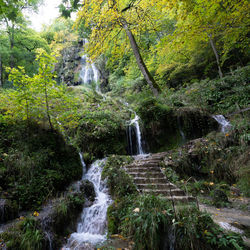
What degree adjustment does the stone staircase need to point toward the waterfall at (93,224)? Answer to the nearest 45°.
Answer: approximately 45° to its right

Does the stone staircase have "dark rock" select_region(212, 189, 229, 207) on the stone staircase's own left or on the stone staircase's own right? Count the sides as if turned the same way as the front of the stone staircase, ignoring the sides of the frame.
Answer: on the stone staircase's own left

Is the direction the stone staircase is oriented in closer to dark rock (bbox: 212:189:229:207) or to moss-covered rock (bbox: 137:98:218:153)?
the dark rock

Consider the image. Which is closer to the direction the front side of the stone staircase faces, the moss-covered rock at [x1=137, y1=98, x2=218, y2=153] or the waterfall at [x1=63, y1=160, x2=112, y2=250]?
the waterfall

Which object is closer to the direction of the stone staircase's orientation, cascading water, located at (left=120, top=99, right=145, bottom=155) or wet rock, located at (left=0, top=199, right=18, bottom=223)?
the wet rock

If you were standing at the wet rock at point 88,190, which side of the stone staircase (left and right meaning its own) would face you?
right

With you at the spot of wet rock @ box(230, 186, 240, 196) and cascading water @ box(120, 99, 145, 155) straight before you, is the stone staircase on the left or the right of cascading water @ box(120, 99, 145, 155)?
left

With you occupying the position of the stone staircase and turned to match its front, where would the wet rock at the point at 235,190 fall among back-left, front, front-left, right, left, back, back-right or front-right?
left

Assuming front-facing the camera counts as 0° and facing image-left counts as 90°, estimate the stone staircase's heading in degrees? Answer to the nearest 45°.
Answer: approximately 0°

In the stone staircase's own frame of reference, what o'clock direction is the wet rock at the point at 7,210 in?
The wet rock is roughly at 2 o'clock from the stone staircase.

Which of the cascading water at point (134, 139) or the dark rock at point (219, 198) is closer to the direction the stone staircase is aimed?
the dark rock

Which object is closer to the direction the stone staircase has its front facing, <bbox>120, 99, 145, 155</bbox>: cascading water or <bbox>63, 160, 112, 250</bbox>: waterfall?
the waterfall

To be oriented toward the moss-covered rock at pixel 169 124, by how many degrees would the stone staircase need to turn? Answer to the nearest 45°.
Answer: approximately 180°
